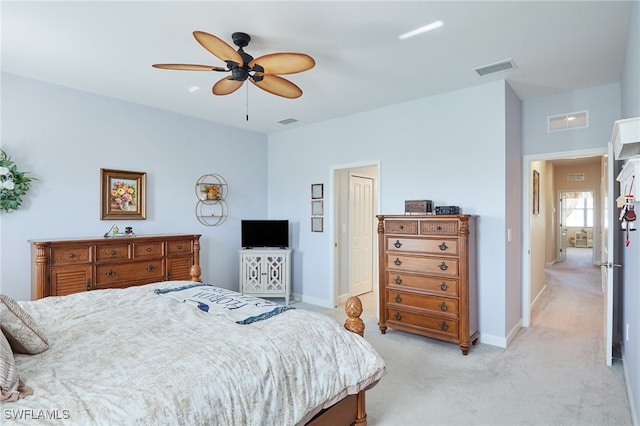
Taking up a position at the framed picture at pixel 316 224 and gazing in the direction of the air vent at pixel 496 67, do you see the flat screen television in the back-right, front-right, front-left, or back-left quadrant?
back-right

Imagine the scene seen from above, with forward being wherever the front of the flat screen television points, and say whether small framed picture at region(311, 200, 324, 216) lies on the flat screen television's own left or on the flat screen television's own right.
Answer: on the flat screen television's own left

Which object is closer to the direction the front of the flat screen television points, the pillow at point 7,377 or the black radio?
the pillow

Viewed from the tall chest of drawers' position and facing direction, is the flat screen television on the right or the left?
on its right

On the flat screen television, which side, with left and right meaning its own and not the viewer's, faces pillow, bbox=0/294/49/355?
front

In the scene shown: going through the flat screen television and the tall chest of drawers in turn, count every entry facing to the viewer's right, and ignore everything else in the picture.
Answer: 0

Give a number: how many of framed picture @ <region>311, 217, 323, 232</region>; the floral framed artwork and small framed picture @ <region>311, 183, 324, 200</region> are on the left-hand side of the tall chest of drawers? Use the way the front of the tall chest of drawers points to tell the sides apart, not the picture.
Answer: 0

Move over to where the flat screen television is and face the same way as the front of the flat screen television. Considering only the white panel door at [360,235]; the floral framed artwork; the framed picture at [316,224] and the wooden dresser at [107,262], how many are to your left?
2

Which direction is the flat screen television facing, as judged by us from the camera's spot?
facing the viewer

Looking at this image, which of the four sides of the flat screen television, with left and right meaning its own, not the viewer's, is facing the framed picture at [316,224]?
left

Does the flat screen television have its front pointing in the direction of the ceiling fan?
yes

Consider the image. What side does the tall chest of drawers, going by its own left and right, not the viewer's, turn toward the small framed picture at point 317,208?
right

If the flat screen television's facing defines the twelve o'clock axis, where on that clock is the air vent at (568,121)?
The air vent is roughly at 10 o'clock from the flat screen television.

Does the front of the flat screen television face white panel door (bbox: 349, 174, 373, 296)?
no

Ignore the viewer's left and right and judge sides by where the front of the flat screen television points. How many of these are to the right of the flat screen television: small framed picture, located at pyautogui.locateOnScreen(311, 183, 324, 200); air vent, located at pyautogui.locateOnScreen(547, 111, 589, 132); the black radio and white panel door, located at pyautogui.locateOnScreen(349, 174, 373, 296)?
0

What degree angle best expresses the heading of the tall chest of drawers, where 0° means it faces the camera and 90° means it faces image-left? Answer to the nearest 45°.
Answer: approximately 45°

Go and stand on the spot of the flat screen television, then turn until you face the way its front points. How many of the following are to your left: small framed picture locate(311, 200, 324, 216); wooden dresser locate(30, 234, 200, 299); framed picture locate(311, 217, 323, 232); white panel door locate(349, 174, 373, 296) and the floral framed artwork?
3

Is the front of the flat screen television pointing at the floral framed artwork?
no

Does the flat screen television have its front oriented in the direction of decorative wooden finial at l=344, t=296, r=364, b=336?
yes

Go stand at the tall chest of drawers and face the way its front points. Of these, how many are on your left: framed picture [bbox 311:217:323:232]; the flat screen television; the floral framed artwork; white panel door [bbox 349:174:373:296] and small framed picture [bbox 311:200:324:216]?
0
